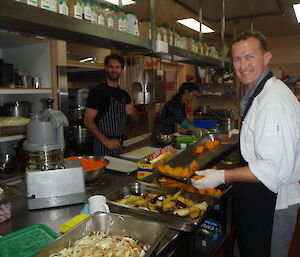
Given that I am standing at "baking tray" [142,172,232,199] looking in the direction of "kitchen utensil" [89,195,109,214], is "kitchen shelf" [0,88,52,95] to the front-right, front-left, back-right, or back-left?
front-right

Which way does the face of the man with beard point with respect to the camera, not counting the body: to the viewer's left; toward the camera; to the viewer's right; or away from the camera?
toward the camera

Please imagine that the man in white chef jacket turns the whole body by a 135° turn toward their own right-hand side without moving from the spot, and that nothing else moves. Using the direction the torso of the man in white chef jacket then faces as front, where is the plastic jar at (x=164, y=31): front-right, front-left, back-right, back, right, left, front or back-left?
left

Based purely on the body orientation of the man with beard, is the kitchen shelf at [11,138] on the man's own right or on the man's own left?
on the man's own right

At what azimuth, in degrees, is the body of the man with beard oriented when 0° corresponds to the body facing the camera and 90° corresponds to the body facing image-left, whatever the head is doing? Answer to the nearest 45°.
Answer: approximately 315°

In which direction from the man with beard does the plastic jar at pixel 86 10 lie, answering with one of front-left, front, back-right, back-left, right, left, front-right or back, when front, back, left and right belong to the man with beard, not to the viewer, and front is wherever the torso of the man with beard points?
front-right

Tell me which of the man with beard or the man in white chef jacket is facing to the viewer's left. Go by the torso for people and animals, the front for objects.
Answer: the man in white chef jacket

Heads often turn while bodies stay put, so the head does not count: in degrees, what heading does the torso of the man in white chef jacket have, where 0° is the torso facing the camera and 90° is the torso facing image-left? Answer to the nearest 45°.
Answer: approximately 90°
